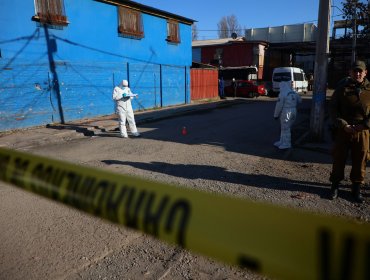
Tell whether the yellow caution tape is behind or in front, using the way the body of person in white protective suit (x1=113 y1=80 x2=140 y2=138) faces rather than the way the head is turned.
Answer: in front

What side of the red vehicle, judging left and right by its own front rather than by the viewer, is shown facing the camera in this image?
left

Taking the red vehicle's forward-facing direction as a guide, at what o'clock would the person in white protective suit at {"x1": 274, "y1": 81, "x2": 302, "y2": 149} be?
The person in white protective suit is roughly at 3 o'clock from the red vehicle.

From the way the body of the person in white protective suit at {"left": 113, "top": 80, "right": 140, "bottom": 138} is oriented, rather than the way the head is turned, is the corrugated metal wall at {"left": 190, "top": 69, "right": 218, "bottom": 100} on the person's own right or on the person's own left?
on the person's own left

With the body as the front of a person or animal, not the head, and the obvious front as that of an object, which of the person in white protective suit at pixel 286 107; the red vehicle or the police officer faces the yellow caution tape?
the police officer

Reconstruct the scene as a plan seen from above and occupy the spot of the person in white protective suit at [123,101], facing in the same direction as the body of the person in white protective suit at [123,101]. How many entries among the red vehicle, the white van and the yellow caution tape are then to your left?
2

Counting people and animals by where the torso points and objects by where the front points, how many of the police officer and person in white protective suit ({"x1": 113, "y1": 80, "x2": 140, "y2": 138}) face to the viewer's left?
0

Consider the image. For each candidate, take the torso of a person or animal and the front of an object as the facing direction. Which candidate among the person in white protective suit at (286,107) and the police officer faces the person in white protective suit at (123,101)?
the person in white protective suit at (286,107)

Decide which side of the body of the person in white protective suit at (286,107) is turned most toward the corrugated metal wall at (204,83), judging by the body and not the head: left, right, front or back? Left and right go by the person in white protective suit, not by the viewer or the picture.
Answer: right

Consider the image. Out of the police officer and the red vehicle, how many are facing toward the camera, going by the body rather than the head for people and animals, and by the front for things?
1
